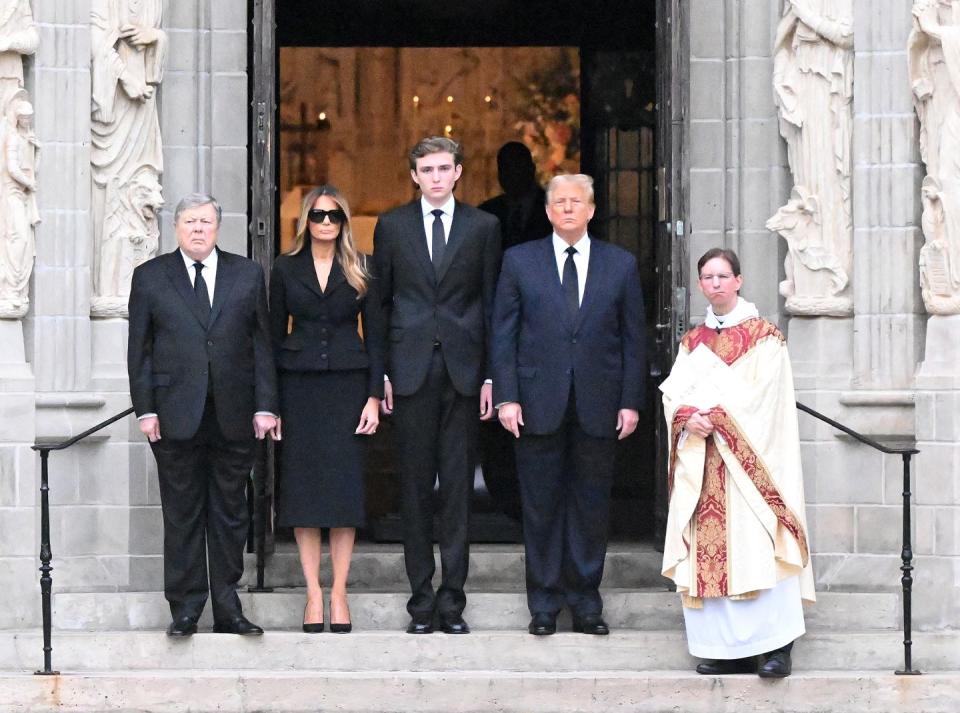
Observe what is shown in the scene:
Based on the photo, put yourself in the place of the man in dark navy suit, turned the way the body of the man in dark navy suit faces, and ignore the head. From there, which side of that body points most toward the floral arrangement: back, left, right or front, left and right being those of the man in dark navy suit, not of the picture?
back

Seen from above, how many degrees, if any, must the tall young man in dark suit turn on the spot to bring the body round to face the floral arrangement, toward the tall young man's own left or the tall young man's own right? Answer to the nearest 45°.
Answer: approximately 180°

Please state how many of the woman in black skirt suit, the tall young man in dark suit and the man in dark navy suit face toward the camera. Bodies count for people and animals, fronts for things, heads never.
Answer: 3

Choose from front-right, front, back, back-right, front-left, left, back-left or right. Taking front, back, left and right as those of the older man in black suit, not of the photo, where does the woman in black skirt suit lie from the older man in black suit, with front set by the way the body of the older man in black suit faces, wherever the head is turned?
left

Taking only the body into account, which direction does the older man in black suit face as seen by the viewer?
toward the camera

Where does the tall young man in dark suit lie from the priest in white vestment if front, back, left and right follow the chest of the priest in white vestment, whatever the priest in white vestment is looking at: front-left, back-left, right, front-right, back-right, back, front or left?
front-right

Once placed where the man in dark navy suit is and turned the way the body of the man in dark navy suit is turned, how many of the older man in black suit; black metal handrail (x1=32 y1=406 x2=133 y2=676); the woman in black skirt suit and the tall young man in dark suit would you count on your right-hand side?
4

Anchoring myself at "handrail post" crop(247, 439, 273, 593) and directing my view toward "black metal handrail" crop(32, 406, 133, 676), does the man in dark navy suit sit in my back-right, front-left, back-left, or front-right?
back-left

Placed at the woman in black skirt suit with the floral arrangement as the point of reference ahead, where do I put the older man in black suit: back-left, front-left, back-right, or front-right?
back-left

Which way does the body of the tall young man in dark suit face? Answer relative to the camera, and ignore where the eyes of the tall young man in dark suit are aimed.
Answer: toward the camera

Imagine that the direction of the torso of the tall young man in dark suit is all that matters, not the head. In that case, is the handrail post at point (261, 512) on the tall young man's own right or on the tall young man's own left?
on the tall young man's own right
